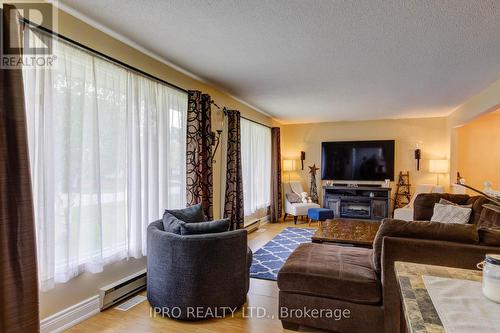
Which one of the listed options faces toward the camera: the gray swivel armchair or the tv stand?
the tv stand

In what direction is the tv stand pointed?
toward the camera

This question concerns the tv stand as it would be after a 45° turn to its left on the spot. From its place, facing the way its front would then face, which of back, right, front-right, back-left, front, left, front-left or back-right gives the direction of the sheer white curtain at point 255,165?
right

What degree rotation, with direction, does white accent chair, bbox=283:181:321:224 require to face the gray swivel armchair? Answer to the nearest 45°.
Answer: approximately 45° to its right

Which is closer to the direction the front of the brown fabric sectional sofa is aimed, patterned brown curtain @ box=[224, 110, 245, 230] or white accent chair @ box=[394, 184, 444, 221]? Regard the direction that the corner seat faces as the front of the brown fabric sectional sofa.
the patterned brown curtain

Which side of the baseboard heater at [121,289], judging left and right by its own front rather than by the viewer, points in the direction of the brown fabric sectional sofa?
front

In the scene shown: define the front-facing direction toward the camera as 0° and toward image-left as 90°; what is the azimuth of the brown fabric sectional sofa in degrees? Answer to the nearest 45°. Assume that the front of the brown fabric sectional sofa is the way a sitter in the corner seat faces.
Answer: approximately 135°

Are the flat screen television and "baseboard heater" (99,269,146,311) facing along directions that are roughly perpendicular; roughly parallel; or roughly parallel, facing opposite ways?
roughly perpendicular

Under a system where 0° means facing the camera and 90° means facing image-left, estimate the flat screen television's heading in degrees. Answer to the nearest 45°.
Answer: approximately 0°

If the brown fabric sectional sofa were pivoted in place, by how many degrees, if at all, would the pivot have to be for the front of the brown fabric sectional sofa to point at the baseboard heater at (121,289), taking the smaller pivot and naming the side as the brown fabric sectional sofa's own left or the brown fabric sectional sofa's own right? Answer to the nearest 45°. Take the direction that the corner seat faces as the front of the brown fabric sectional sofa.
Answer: approximately 45° to the brown fabric sectional sofa's own left

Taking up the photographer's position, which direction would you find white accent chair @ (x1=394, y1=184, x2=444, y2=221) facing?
facing the viewer and to the left of the viewer

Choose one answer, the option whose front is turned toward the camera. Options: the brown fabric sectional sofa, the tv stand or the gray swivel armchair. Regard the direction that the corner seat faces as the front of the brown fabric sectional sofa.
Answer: the tv stand

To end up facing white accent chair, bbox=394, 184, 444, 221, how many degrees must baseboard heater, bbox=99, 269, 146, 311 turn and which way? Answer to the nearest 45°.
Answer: approximately 45° to its left

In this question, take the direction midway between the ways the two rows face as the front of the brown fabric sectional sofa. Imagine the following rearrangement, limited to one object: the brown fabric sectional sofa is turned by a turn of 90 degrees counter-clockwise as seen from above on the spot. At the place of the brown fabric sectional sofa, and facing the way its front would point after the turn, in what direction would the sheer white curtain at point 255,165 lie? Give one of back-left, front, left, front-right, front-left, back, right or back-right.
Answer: right
